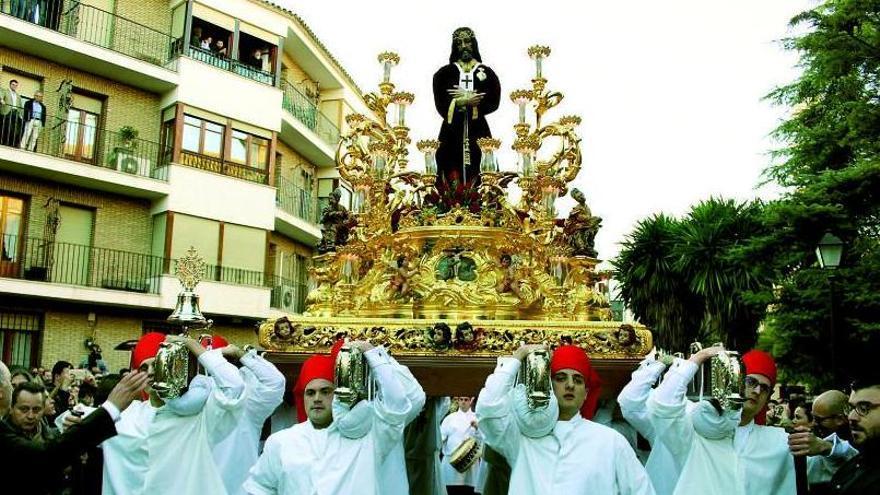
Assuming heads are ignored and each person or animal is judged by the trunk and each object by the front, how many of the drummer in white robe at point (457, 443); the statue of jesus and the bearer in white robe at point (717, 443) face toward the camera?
3

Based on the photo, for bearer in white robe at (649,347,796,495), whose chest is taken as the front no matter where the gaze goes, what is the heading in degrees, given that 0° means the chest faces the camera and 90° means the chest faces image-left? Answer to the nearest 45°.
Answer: approximately 0°

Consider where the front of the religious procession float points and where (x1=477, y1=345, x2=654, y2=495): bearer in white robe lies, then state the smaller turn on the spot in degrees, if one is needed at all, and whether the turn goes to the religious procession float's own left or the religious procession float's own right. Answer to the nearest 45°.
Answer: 0° — it already faces them

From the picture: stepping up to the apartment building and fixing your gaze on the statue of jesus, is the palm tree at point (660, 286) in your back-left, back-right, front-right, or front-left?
front-left

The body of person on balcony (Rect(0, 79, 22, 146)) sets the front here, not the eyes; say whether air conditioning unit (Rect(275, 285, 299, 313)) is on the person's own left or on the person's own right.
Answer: on the person's own left

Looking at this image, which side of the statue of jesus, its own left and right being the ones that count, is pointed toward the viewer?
front

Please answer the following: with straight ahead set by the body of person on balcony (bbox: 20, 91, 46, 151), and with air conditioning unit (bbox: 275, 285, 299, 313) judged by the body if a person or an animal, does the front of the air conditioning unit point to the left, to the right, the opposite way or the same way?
the same way

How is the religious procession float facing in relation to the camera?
toward the camera

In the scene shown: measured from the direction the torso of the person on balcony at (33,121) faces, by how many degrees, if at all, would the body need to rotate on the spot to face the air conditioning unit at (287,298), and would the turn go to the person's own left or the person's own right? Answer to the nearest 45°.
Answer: approximately 90° to the person's own left

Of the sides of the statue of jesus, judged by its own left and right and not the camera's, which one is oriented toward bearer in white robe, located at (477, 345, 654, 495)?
front

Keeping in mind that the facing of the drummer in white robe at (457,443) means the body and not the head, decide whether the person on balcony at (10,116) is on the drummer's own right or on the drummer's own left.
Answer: on the drummer's own right

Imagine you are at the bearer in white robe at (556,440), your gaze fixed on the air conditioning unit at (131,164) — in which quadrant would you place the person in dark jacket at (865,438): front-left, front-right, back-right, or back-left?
back-right

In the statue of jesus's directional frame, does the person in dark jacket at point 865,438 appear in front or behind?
in front
